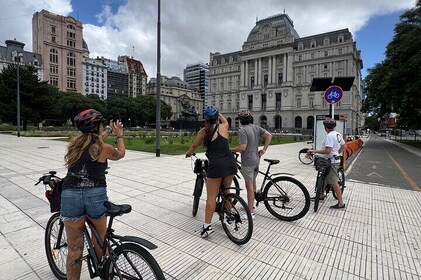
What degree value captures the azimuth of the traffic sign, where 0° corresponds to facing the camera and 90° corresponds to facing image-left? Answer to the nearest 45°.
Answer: approximately 0°

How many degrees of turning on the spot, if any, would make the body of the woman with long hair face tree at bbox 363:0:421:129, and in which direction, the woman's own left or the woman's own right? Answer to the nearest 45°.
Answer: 0° — they already face it

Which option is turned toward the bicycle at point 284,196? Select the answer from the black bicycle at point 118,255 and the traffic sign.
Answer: the traffic sign

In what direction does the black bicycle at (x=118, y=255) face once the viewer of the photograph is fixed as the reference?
facing away from the viewer and to the left of the viewer

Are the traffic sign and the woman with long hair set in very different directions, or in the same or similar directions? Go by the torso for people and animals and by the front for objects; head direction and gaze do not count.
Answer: very different directions

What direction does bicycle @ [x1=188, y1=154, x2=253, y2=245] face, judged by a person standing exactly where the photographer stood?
facing away from the viewer and to the left of the viewer

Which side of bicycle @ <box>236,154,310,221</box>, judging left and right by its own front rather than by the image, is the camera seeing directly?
left
